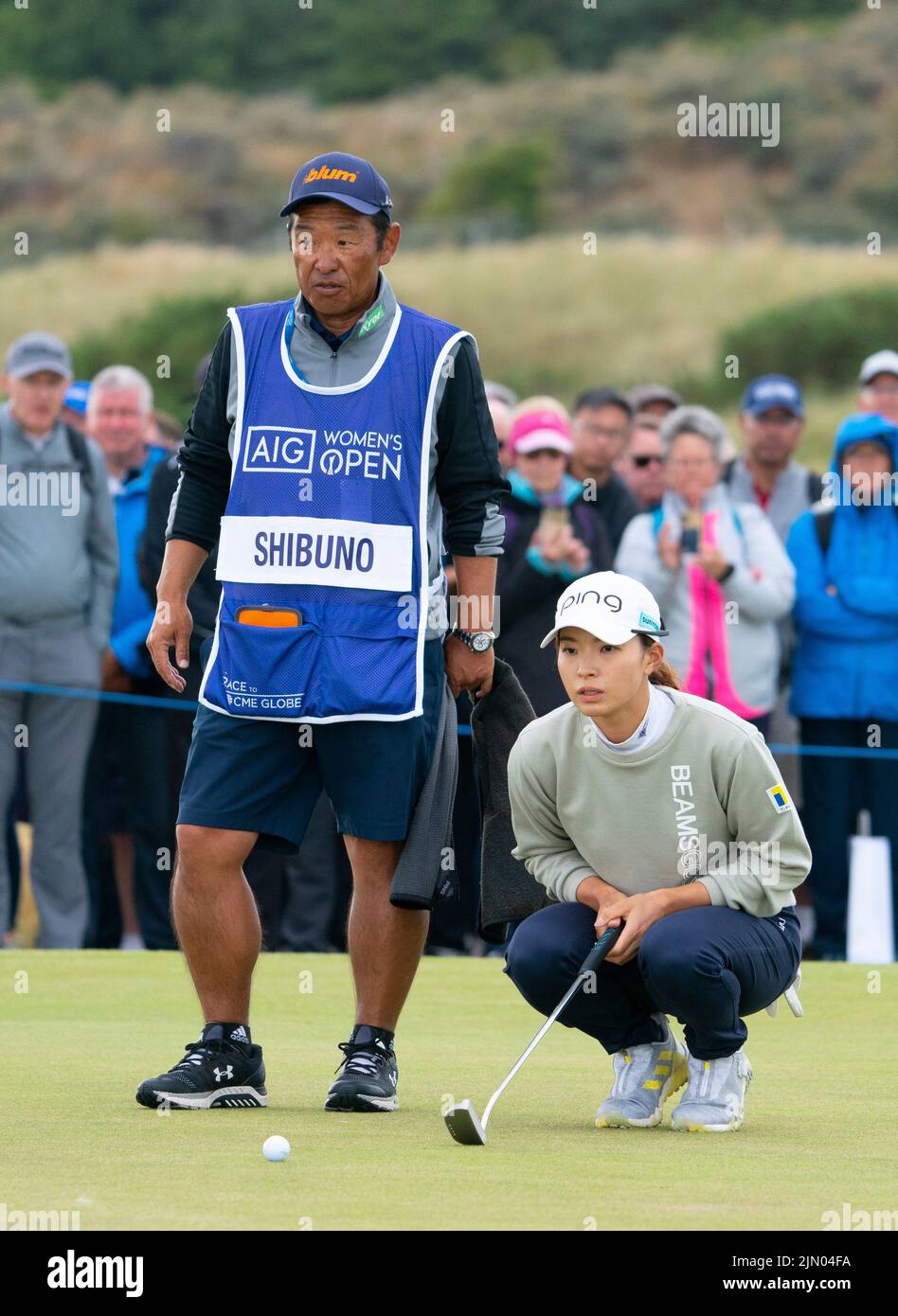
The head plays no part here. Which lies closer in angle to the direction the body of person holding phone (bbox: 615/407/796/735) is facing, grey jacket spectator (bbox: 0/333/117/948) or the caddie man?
the caddie man

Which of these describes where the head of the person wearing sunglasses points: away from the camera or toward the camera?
toward the camera

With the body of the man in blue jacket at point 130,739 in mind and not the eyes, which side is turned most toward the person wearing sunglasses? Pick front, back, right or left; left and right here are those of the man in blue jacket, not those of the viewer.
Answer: left

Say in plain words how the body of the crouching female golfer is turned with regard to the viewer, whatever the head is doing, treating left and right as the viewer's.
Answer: facing the viewer and to the left of the viewer

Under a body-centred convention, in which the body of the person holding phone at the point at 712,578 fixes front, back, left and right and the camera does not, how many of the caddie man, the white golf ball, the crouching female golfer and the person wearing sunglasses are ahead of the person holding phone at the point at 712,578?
3

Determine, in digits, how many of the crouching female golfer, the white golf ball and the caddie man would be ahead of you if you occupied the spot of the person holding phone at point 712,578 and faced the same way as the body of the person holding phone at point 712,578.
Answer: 3

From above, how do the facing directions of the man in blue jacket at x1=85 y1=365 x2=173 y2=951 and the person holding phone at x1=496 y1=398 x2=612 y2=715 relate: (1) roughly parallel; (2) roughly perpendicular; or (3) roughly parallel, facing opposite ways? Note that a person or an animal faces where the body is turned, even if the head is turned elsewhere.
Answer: roughly parallel

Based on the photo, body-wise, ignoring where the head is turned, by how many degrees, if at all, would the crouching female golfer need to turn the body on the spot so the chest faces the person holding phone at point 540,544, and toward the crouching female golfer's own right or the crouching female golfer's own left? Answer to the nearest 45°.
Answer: approximately 135° to the crouching female golfer's own right

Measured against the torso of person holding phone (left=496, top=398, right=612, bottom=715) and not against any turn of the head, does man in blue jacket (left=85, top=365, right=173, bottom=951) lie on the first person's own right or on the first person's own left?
on the first person's own right

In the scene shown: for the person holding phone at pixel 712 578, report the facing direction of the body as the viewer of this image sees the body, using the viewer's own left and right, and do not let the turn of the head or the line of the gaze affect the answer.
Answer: facing the viewer

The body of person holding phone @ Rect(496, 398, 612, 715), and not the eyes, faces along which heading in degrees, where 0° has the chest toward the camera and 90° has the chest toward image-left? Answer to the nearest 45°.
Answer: approximately 0°

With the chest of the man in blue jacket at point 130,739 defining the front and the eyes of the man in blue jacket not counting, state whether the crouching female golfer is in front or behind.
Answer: in front

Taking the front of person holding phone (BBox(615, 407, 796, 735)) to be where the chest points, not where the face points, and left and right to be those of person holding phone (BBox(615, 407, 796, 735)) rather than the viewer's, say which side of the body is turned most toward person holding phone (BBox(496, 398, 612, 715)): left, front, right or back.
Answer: right

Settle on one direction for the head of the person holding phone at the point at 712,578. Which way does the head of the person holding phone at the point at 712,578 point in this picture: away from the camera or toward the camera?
toward the camera

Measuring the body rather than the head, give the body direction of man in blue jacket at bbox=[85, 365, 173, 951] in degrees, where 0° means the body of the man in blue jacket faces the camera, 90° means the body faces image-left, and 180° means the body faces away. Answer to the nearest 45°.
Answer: approximately 0°

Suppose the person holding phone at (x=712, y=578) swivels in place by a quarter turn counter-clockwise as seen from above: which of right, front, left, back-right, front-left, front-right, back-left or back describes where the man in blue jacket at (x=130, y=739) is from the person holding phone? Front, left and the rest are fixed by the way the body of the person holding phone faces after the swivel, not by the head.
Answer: back
